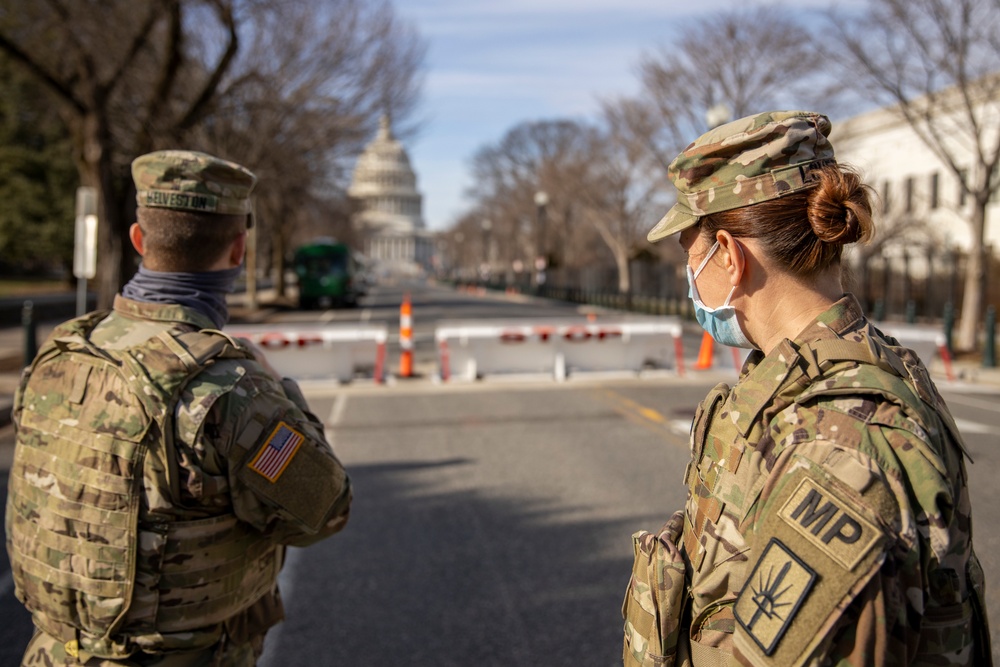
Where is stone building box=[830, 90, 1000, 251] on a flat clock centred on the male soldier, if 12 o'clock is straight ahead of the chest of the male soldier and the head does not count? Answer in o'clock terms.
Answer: The stone building is roughly at 12 o'clock from the male soldier.

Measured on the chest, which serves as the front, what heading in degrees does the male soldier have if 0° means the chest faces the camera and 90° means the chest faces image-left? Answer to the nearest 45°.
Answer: approximately 225°

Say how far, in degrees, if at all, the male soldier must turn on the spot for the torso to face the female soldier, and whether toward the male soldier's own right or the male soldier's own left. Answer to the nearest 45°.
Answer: approximately 90° to the male soldier's own right

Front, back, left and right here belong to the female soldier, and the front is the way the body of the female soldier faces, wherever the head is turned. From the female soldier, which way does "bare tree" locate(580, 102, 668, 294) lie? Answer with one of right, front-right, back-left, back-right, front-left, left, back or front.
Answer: right

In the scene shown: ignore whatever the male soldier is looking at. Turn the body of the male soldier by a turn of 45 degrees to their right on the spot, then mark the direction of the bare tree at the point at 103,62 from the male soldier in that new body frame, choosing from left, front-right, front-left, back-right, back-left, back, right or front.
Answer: left

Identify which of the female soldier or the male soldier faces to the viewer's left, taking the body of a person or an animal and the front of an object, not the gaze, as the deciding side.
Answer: the female soldier

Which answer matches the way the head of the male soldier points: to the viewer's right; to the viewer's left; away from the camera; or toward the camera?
away from the camera

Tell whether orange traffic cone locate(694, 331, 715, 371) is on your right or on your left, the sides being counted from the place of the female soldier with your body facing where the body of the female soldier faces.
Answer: on your right

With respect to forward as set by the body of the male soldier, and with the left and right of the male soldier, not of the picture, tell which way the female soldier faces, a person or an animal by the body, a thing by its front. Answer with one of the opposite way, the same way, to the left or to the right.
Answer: to the left

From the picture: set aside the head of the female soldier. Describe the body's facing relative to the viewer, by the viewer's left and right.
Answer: facing to the left of the viewer

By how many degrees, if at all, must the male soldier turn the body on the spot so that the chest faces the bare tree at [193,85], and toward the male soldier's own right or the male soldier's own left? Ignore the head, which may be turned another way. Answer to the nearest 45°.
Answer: approximately 45° to the male soldier's own left
